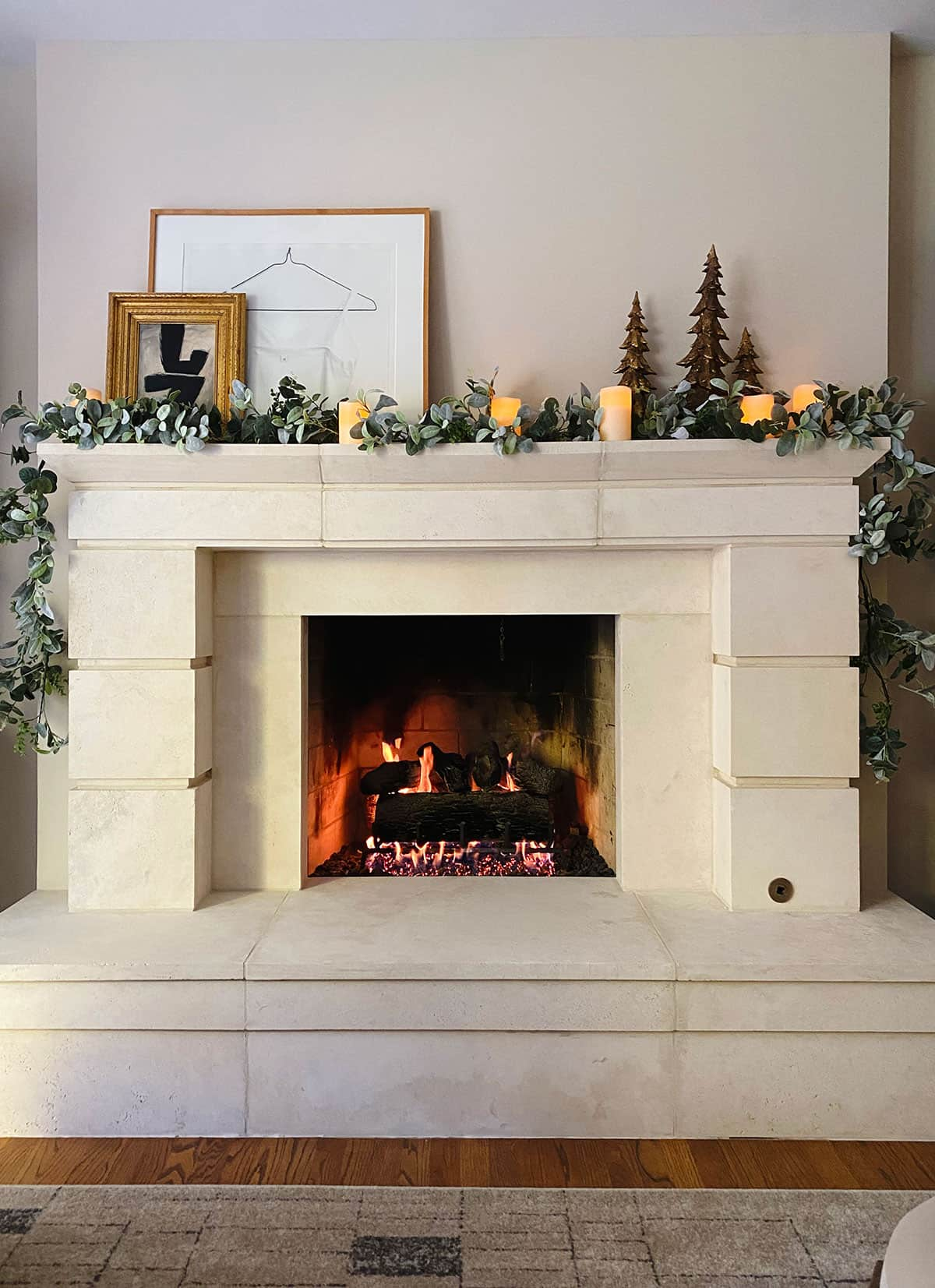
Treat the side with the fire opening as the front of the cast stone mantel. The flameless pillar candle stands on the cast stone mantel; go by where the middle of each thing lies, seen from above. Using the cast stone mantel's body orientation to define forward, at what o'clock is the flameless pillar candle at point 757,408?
The flameless pillar candle is roughly at 9 o'clock from the cast stone mantel.

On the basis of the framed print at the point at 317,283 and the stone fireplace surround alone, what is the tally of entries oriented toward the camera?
2

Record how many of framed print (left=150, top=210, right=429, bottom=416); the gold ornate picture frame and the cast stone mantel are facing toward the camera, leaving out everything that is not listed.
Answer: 3
